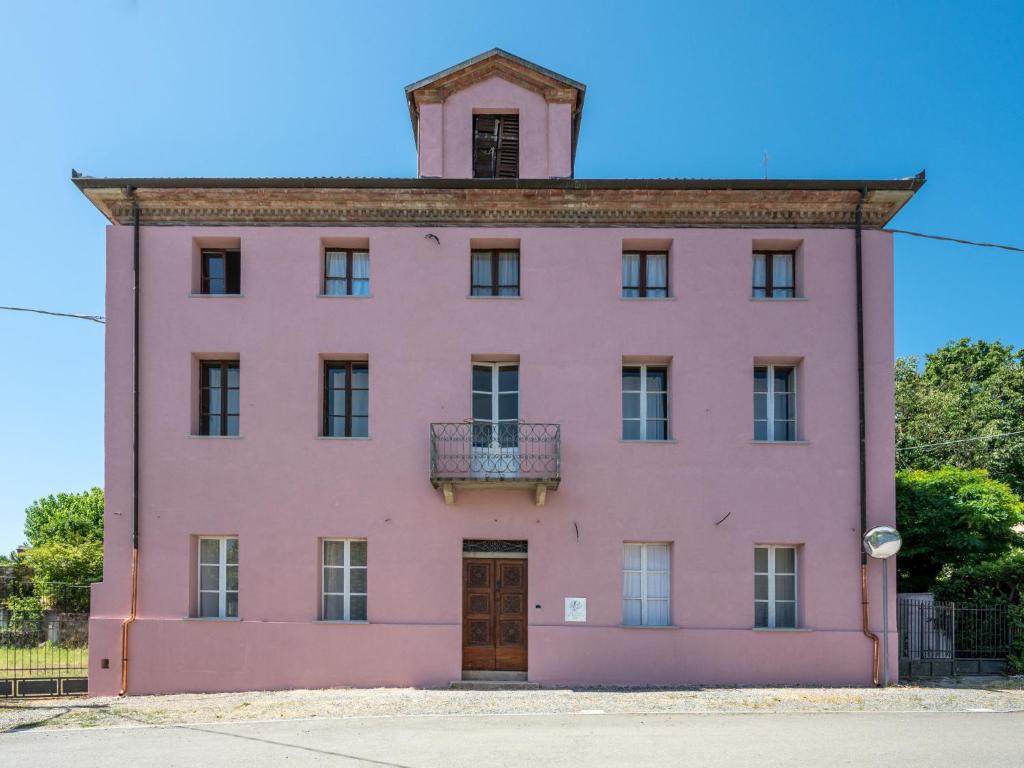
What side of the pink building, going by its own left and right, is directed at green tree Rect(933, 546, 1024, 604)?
left

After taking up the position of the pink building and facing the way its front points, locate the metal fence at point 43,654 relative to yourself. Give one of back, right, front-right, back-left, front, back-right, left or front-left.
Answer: right

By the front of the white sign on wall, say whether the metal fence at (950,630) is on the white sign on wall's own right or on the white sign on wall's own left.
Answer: on the white sign on wall's own left

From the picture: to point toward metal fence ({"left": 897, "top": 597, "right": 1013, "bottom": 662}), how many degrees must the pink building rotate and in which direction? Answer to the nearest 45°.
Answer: approximately 90° to its left

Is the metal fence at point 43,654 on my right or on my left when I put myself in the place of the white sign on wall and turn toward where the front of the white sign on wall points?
on my right

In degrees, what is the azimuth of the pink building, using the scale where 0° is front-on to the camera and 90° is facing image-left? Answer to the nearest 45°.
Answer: approximately 0°

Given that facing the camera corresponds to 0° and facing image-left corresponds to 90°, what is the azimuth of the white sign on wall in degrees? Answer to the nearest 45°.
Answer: approximately 0°
